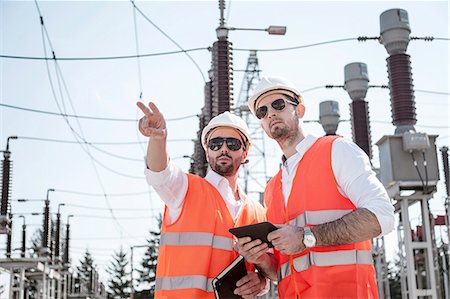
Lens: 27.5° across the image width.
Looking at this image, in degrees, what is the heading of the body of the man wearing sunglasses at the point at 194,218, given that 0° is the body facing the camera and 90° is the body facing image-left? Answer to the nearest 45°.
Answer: approximately 315°

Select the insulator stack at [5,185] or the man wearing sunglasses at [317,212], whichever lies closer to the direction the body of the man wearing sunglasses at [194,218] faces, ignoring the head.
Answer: the man wearing sunglasses

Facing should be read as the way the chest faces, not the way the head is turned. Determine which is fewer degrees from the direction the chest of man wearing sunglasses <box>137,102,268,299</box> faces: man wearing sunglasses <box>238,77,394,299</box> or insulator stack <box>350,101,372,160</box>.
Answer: the man wearing sunglasses

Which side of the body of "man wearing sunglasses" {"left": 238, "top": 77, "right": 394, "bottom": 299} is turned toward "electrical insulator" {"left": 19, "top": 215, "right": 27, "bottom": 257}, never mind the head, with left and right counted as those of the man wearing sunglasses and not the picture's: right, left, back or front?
right

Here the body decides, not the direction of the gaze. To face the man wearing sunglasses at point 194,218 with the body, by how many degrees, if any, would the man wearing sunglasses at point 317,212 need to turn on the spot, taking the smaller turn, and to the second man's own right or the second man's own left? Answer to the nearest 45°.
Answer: approximately 90° to the second man's own right

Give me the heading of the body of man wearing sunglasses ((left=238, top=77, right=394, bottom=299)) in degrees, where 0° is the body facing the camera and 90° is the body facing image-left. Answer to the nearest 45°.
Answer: approximately 45°

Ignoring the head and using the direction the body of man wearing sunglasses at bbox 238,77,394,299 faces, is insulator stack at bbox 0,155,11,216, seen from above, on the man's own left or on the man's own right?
on the man's own right
